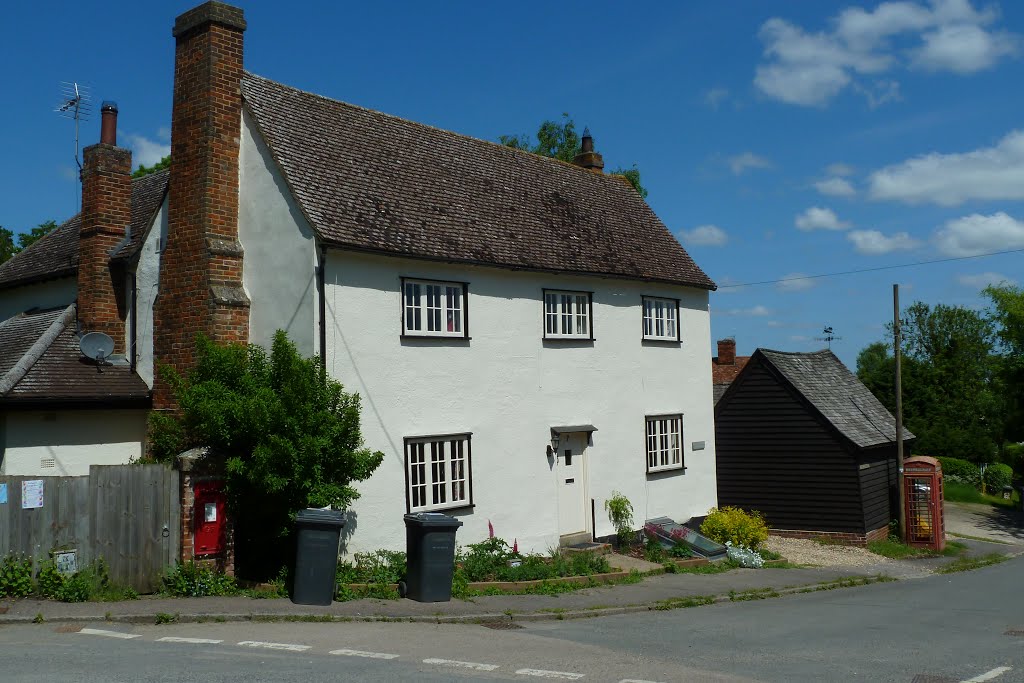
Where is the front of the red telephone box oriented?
toward the camera

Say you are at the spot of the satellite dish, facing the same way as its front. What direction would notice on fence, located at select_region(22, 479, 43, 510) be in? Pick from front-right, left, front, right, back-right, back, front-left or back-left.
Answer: front

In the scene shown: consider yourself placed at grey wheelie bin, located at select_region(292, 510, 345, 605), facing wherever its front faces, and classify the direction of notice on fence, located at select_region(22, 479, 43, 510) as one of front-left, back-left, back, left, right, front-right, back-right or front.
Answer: right

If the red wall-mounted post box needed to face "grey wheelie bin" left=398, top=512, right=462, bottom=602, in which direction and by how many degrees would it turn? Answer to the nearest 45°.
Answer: approximately 90° to its left

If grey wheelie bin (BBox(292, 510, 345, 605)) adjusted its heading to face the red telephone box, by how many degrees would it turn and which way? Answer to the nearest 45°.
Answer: approximately 135° to its left

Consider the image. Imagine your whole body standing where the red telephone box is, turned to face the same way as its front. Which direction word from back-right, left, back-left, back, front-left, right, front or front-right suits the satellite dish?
front-right

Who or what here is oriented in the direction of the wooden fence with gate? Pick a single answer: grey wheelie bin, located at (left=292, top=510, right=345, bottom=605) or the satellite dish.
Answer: the satellite dish

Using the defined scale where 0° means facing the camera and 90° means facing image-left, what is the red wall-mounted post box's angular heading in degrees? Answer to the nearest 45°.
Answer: approximately 0°

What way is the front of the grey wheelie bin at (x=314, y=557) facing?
toward the camera

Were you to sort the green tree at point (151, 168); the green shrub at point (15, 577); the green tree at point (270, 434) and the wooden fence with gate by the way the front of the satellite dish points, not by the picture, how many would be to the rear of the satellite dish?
1

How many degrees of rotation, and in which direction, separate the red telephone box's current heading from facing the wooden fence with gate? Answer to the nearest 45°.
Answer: approximately 45° to its right
